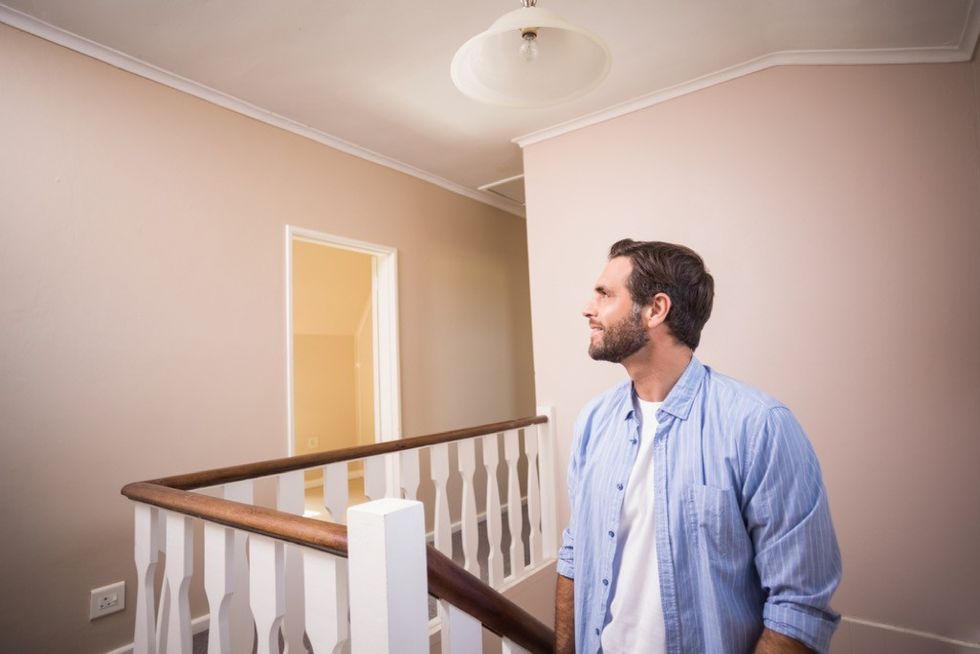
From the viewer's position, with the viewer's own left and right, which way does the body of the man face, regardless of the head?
facing the viewer and to the left of the viewer

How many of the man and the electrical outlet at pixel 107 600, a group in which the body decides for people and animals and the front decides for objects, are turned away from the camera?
0

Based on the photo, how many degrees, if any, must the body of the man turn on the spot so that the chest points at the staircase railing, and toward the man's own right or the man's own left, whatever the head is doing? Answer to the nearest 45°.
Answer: approximately 45° to the man's own right

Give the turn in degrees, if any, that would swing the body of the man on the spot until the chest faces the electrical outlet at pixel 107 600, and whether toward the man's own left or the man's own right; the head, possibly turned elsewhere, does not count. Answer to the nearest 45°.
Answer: approximately 45° to the man's own right

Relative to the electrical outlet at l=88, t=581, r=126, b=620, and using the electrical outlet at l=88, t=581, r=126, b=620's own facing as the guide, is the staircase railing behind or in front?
in front

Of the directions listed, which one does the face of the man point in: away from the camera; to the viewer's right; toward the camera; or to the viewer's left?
to the viewer's left

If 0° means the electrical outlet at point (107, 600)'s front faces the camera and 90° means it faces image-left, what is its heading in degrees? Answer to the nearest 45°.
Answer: approximately 315°
